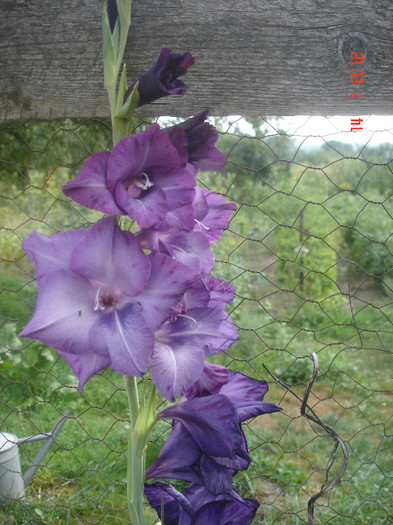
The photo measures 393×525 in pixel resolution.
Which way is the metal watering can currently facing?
to the viewer's right
